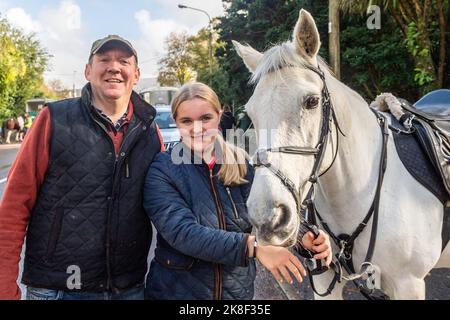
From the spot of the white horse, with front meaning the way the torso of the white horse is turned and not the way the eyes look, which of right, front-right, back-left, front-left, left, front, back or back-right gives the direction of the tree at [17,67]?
right

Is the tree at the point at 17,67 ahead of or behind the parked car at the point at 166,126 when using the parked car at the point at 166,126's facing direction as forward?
behind

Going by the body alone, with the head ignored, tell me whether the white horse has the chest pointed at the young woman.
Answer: yes

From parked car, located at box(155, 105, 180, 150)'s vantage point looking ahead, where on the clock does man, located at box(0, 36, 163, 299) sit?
The man is roughly at 12 o'clock from the parked car.

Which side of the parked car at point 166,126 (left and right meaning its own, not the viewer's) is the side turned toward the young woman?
front

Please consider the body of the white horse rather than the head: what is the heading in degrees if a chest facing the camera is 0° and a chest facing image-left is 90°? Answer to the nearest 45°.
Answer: approximately 45°

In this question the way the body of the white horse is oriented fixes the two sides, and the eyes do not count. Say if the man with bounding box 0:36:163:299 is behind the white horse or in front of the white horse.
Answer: in front

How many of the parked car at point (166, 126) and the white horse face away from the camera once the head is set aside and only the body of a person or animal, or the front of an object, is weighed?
0

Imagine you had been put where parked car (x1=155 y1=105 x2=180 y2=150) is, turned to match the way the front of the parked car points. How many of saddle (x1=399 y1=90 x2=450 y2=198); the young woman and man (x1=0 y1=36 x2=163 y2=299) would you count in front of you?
3

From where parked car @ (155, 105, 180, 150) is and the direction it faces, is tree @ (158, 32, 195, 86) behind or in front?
behind
